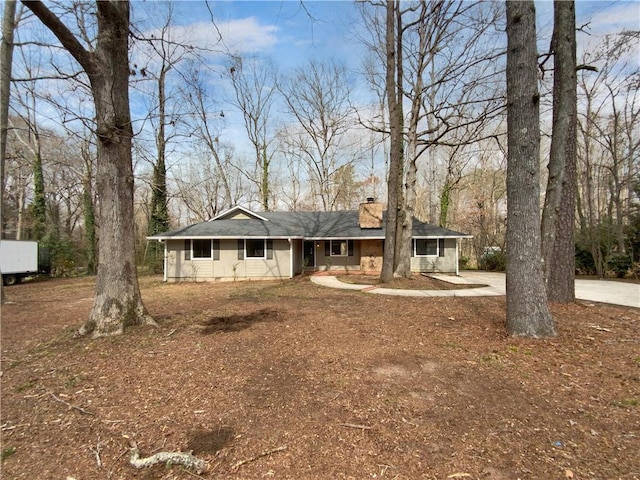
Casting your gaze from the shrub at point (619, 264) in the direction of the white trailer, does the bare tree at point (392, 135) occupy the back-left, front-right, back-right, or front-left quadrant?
front-left

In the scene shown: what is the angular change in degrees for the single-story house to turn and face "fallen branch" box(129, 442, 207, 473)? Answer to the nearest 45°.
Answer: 0° — it already faces it

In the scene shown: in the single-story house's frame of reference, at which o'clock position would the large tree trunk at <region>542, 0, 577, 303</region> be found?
The large tree trunk is roughly at 11 o'clock from the single-story house.

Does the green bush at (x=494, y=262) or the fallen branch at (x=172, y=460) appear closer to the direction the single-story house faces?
the fallen branch

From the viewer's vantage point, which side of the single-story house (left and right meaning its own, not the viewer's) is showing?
front

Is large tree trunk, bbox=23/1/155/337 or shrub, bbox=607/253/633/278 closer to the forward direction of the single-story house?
the large tree trunk

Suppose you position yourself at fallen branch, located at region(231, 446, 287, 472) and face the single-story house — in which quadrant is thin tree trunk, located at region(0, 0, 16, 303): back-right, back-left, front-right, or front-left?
front-left

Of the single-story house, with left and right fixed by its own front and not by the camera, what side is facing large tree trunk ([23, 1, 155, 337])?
front

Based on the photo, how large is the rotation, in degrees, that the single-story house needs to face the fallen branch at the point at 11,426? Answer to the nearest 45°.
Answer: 0° — it already faces it

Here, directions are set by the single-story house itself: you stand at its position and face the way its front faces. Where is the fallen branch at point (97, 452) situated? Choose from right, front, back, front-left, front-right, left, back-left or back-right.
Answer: front

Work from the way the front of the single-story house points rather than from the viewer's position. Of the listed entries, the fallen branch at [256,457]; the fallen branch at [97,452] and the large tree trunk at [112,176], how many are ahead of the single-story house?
3

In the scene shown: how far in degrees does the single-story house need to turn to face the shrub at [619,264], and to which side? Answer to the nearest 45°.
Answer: approximately 90° to its left

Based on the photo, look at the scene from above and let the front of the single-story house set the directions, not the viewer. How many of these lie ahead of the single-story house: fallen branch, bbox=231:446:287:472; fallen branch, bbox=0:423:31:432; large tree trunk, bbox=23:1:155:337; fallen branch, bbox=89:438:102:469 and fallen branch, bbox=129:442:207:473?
5

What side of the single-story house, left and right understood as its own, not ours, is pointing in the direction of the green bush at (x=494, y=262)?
left

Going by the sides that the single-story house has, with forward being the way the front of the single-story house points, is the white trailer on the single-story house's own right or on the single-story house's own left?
on the single-story house's own right

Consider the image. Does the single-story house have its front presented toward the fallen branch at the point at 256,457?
yes
